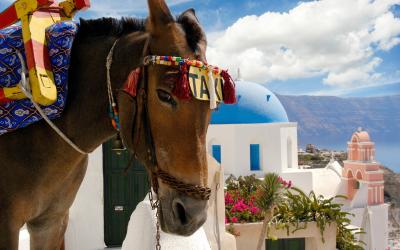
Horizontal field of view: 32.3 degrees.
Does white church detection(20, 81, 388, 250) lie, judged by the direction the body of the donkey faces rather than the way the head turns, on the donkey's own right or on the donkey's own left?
on the donkey's own left

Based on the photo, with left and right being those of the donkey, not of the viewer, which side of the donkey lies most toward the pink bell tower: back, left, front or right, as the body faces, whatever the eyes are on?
left

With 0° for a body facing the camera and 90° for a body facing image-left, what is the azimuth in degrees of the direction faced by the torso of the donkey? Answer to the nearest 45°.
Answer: approximately 315°
